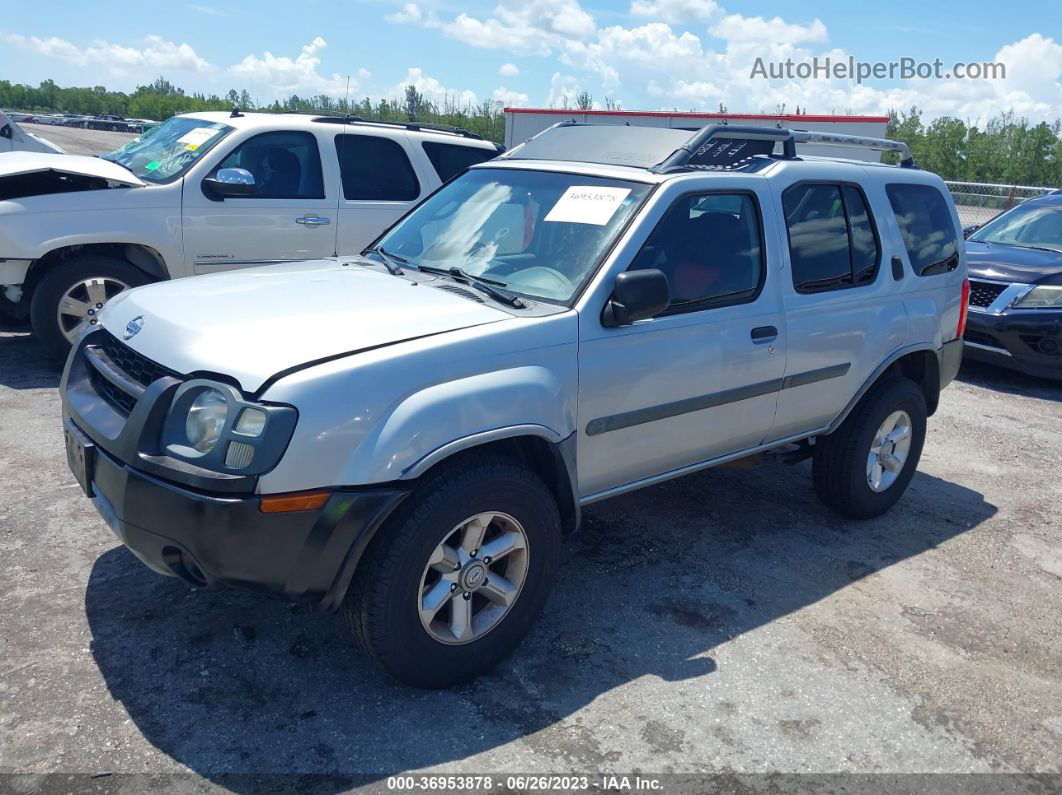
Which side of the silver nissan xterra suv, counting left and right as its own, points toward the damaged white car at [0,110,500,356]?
right

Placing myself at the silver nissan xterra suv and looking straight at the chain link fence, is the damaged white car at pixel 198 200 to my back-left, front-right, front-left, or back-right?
front-left

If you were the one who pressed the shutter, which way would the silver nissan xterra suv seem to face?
facing the viewer and to the left of the viewer

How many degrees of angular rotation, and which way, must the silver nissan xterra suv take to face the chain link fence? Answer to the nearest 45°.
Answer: approximately 180°
